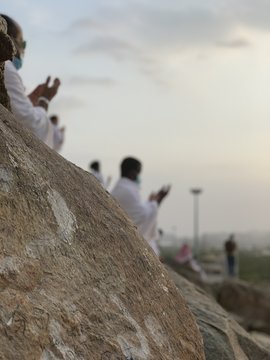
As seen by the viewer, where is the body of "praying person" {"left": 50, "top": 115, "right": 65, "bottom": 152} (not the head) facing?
to the viewer's right

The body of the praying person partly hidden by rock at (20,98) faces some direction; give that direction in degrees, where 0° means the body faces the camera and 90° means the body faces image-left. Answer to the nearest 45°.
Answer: approximately 270°

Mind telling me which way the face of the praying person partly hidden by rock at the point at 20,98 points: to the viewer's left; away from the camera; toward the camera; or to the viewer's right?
to the viewer's right

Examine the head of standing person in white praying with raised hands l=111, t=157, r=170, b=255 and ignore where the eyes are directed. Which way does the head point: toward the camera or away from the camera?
away from the camera

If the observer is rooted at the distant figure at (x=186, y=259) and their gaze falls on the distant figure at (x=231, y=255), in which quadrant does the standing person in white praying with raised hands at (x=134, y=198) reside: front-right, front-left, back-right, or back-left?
back-right
